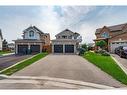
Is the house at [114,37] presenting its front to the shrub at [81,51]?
no

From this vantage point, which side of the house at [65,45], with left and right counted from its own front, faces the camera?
front

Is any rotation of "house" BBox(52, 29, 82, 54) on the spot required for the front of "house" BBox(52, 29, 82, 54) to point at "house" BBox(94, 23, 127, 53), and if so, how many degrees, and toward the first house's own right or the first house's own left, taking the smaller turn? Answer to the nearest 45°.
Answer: approximately 45° to the first house's own left

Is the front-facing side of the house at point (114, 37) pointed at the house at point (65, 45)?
no

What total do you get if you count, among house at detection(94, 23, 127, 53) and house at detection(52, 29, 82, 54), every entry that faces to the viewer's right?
0

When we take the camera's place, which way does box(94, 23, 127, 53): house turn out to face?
facing the viewer and to the left of the viewer
